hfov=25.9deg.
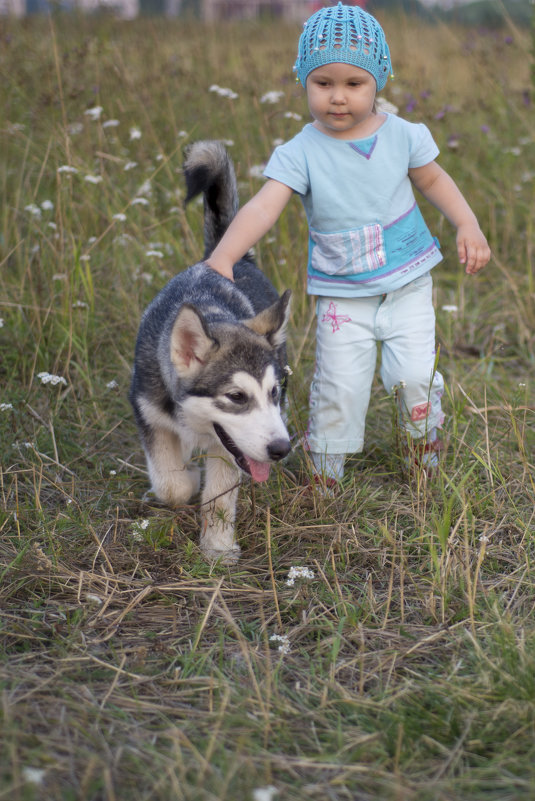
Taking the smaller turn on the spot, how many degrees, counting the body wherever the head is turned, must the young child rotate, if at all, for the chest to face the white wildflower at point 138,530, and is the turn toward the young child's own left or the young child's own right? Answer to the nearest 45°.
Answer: approximately 45° to the young child's own right

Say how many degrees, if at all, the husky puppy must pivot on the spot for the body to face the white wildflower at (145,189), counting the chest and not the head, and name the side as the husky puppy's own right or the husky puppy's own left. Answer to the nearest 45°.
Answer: approximately 180°

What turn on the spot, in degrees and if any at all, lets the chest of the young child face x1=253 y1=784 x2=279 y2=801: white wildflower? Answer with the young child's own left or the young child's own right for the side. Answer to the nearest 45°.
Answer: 0° — they already face it

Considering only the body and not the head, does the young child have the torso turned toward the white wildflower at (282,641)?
yes

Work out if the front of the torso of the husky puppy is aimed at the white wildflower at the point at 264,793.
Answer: yes

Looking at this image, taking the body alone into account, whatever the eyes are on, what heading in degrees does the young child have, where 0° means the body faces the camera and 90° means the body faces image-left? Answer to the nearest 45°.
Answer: approximately 0°

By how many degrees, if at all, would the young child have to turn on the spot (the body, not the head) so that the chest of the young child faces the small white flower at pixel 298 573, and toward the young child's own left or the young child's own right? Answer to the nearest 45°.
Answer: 0° — they already face it

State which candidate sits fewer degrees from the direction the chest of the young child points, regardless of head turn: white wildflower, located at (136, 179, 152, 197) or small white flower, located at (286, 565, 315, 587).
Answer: the small white flower
